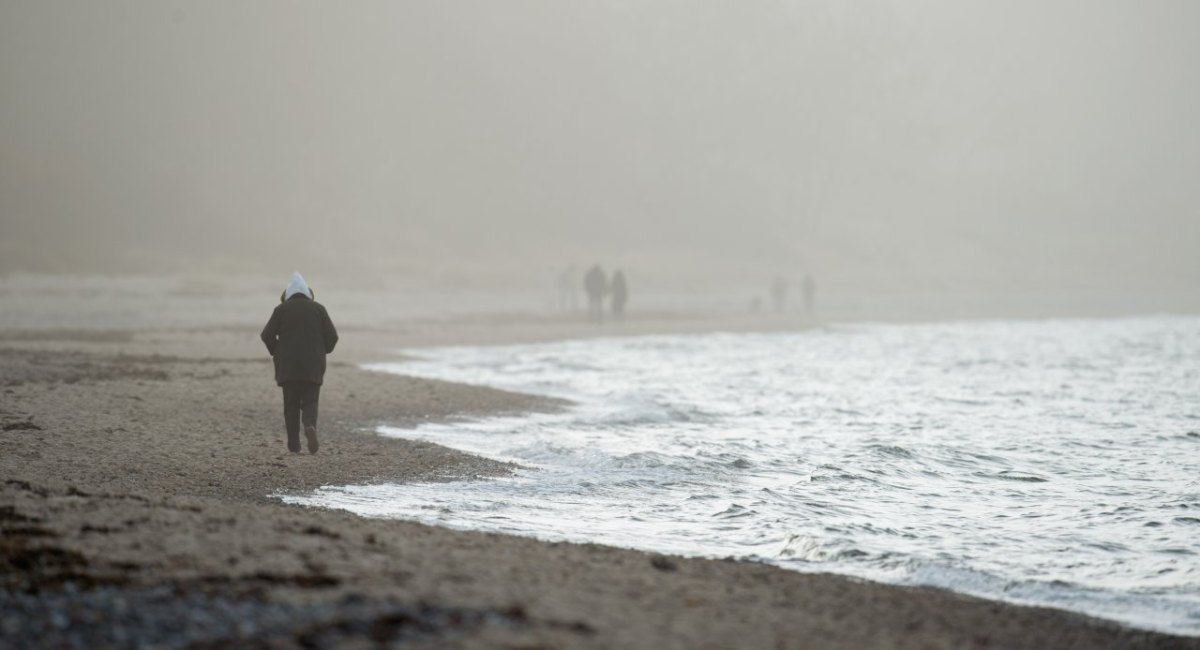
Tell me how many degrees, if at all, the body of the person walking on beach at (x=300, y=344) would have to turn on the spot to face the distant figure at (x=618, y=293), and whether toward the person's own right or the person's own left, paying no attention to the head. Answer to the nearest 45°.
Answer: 0° — they already face them

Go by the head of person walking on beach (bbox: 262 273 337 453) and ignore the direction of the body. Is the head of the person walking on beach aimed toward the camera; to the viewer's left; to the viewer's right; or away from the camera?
away from the camera

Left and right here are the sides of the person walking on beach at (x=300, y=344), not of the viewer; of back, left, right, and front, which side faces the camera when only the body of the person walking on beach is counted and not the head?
back

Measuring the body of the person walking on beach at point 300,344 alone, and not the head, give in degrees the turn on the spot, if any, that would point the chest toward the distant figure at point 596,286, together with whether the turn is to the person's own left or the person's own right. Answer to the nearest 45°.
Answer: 0° — they already face them
